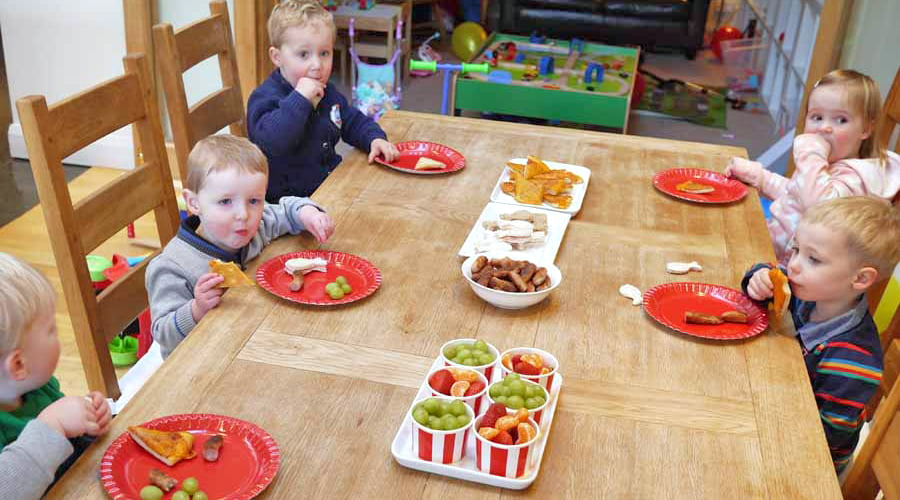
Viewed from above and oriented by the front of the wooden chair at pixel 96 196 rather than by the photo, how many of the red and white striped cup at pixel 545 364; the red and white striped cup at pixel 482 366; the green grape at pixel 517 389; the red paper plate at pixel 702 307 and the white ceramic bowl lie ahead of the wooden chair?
5

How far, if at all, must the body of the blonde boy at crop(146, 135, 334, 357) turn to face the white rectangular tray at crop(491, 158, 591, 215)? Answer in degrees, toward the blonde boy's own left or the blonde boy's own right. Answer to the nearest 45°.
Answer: approximately 45° to the blonde boy's own left

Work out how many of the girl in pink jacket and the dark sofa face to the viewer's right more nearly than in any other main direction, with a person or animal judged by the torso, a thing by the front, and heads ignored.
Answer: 0

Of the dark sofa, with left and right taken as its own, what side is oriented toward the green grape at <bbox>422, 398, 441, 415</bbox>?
front

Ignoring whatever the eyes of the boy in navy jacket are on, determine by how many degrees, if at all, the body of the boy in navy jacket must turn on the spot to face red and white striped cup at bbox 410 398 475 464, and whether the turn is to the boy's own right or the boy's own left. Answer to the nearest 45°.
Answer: approximately 45° to the boy's own right

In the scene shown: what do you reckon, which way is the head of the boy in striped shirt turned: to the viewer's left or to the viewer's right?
to the viewer's left

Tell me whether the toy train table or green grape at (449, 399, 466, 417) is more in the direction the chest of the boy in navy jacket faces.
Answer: the green grape

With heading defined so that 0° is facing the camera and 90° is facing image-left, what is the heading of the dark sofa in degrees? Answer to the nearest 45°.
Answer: approximately 0°

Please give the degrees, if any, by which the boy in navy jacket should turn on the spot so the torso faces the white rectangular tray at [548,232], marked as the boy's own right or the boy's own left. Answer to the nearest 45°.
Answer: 0° — they already face it

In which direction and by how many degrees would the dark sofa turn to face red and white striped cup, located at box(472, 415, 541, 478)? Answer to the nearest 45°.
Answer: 0° — it already faces it

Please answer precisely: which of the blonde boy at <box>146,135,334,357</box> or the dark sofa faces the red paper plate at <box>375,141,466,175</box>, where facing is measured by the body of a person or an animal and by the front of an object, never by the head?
the dark sofa

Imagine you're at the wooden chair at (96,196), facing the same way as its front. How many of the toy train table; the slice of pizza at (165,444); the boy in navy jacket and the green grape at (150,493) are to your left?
2

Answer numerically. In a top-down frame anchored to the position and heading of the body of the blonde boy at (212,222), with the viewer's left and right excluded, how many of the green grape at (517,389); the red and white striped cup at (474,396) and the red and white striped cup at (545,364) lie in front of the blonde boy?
3

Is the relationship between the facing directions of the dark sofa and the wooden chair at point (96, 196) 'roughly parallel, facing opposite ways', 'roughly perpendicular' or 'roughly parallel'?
roughly perpendicular

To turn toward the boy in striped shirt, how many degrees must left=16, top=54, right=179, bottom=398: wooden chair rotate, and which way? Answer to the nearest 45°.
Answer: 0° — it already faces them

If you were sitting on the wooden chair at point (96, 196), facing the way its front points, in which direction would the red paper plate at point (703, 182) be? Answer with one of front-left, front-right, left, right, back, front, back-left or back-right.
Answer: front-left

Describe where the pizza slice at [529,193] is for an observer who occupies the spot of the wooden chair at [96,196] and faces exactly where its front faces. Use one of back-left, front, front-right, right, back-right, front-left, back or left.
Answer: front-left

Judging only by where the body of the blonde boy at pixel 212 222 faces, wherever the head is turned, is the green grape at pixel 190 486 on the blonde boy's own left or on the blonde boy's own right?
on the blonde boy's own right
